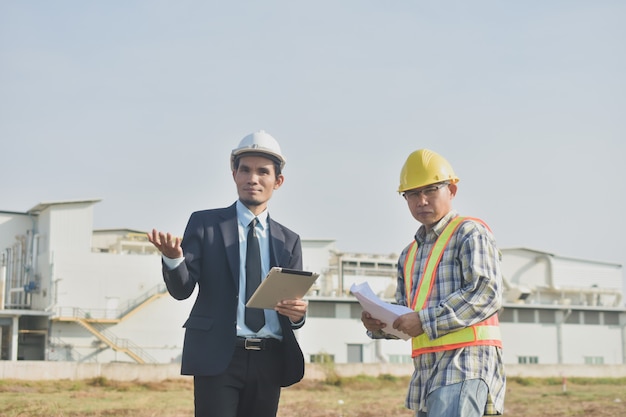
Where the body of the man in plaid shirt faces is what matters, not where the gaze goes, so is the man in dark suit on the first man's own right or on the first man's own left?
on the first man's own right

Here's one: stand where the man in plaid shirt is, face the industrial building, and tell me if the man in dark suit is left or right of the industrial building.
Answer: left

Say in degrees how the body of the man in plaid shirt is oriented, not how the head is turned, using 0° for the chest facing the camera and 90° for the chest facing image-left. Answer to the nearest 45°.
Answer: approximately 45°

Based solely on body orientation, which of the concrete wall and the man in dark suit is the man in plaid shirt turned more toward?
the man in dark suit

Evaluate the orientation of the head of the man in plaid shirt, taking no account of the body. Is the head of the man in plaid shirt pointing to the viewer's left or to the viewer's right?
to the viewer's left
